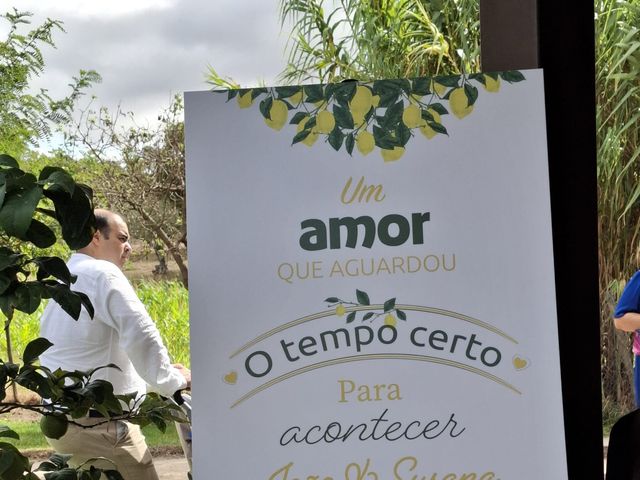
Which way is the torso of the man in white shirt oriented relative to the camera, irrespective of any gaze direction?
to the viewer's right

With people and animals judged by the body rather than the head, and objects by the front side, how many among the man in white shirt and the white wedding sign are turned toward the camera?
1

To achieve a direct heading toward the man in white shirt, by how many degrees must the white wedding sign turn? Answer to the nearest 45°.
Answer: approximately 135° to its right

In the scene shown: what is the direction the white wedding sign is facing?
toward the camera

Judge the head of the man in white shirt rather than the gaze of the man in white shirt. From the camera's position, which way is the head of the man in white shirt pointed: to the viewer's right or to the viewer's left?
to the viewer's right

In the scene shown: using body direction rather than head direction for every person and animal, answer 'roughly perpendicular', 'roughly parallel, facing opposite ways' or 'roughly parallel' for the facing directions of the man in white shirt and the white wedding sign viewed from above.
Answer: roughly perpendicular

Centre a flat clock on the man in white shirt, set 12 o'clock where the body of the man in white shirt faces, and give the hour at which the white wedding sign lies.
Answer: The white wedding sign is roughly at 2 o'clock from the man in white shirt.
